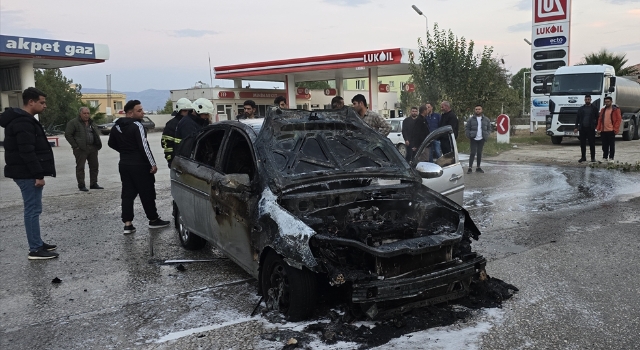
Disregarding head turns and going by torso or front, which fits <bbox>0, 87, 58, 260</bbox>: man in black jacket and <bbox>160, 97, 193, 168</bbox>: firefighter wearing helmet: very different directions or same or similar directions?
same or similar directions

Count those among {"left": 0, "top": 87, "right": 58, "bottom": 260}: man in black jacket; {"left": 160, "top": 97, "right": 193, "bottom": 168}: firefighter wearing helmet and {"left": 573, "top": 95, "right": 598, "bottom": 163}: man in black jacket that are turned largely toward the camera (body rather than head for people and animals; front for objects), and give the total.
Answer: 1

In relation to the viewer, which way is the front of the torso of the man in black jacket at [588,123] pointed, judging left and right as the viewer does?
facing the viewer

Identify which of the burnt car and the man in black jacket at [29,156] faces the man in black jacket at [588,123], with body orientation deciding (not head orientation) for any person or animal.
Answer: the man in black jacket at [29,156]

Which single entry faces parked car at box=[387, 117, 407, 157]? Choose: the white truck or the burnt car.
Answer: the white truck

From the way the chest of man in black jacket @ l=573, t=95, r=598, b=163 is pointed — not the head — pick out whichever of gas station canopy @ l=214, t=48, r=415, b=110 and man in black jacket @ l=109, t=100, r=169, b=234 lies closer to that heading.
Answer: the man in black jacket

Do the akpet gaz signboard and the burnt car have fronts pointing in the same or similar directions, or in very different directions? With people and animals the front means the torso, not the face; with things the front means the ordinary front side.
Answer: same or similar directions

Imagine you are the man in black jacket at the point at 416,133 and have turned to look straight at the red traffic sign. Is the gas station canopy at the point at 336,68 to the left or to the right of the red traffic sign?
left

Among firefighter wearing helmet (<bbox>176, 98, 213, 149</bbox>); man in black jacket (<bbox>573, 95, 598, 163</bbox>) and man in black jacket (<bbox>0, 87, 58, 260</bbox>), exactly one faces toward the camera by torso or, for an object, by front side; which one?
man in black jacket (<bbox>573, 95, 598, 163</bbox>)

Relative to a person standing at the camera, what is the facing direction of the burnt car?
facing the viewer and to the right of the viewer

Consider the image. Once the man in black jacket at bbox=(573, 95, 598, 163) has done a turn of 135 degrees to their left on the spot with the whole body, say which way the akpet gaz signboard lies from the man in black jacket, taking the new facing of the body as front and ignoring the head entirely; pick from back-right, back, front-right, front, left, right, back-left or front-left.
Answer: back-left

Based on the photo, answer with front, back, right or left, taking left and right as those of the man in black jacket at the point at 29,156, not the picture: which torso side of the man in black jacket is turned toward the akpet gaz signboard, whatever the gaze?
left

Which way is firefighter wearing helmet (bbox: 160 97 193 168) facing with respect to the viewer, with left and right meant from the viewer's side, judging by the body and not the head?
facing to the right of the viewer

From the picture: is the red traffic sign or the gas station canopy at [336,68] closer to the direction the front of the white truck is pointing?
the red traffic sign

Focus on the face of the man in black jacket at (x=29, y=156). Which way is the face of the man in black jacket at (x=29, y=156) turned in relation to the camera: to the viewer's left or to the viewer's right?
to the viewer's right

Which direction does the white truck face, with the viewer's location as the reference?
facing the viewer and to the left of the viewer
